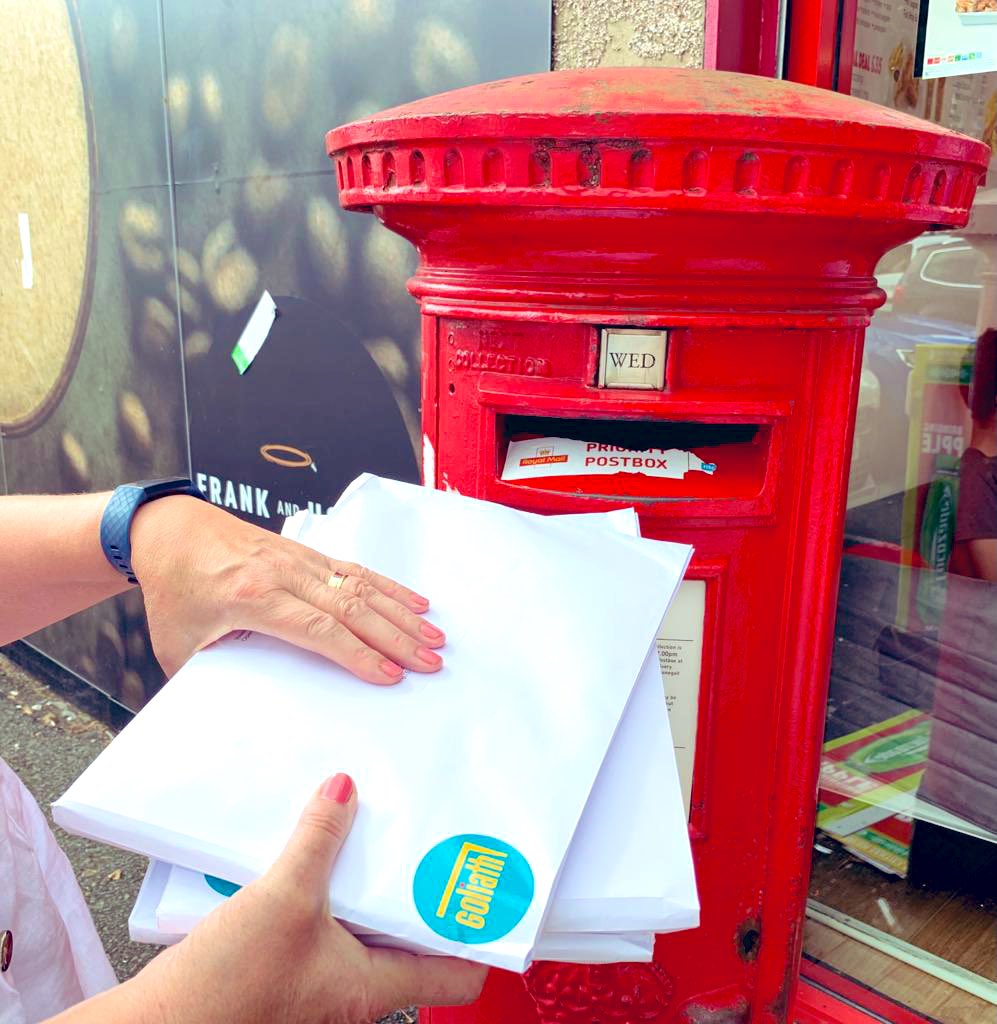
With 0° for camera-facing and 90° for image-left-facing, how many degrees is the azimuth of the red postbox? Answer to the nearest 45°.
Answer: approximately 0°
